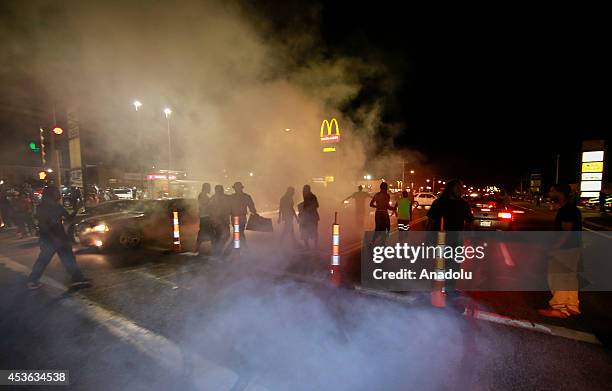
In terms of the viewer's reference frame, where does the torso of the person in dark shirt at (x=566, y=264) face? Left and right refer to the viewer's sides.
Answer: facing to the left of the viewer

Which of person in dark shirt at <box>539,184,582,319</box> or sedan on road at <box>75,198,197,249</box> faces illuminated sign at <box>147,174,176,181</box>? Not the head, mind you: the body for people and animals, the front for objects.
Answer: the person in dark shirt

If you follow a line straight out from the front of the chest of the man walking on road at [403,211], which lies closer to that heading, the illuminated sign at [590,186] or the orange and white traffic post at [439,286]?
the illuminated sign

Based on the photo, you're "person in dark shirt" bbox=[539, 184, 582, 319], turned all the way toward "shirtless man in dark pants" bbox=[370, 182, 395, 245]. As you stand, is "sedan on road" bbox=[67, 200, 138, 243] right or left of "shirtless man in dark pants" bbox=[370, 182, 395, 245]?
left

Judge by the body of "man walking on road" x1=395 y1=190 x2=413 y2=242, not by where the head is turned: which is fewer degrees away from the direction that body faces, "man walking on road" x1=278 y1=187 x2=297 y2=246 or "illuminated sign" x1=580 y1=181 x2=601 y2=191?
the illuminated sign

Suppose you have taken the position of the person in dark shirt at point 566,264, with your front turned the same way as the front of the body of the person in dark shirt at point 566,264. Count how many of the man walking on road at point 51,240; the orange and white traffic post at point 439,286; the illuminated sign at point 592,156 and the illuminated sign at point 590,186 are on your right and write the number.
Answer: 2

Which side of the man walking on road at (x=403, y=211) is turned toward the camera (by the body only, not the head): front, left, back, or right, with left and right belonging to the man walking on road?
back

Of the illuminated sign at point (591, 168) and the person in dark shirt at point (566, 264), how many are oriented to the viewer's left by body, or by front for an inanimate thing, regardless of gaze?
1

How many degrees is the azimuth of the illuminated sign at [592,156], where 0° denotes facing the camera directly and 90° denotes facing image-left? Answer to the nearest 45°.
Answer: approximately 0°
